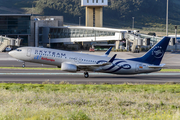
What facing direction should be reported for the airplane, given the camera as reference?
facing to the left of the viewer
